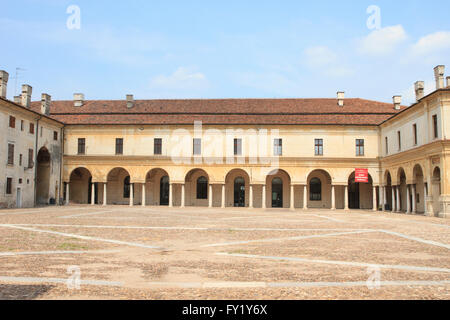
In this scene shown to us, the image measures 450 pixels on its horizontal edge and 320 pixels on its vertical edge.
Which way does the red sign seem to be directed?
toward the camera

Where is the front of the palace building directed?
toward the camera

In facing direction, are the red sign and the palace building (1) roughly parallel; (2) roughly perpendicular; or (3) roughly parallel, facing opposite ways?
roughly parallel
